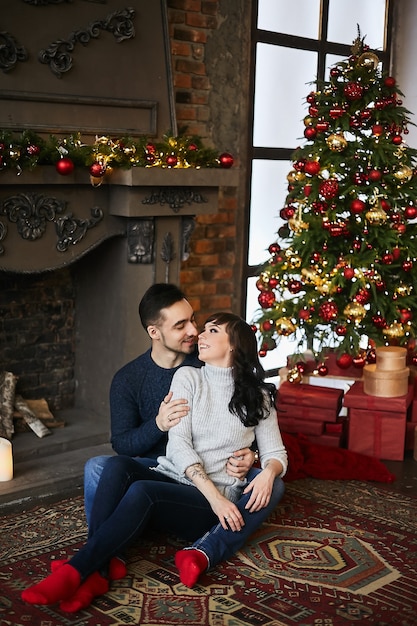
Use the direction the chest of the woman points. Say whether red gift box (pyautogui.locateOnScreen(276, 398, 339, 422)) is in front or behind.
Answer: behind

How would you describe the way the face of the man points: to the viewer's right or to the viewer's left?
to the viewer's right

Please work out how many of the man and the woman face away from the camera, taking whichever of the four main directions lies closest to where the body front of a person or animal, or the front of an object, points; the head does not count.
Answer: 0

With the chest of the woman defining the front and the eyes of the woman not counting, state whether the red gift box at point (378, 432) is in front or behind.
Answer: behind

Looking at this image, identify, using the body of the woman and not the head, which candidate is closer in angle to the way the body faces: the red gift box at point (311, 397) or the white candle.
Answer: the white candle

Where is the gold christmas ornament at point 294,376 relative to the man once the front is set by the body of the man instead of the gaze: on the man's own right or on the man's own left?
on the man's own left

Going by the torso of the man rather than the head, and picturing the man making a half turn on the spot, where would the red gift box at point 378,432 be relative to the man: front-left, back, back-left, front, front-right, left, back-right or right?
right

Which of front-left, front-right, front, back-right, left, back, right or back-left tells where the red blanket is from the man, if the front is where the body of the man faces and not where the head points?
left

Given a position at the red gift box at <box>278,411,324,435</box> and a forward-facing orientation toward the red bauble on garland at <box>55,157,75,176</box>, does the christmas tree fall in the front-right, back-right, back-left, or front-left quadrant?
back-right

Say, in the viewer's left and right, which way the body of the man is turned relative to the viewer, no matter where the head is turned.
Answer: facing the viewer and to the right of the viewer

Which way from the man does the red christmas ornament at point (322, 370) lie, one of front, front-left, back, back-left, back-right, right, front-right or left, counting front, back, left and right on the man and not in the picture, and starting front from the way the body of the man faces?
left

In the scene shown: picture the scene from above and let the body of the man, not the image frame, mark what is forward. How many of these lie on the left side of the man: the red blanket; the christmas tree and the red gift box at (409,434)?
3

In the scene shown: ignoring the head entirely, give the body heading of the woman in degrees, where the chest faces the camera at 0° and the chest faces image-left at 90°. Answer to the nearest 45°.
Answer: approximately 45°

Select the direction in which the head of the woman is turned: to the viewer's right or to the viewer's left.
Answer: to the viewer's left

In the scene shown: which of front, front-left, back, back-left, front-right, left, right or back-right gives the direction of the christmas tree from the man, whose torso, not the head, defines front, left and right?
left
